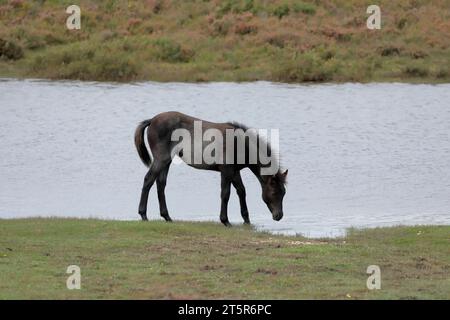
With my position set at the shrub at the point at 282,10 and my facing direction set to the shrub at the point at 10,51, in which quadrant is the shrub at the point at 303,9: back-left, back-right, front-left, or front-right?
back-left

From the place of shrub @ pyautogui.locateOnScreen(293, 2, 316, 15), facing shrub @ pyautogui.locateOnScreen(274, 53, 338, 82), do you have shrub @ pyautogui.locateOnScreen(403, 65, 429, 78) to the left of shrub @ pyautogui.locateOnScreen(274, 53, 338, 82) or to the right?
left

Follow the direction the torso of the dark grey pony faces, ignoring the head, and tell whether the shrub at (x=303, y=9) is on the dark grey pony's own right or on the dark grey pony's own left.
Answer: on the dark grey pony's own left

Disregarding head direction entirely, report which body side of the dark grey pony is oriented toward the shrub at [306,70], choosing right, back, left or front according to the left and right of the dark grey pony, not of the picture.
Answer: left

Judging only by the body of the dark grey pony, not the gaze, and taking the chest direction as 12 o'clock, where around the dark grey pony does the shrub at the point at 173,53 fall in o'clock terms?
The shrub is roughly at 9 o'clock from the dark grey pony.

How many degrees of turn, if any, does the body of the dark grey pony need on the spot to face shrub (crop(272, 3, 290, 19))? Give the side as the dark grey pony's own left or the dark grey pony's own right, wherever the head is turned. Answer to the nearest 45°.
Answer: approximately 90° to the dark grey pony's own left

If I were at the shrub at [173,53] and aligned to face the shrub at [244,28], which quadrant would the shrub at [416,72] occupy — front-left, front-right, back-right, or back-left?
front-right

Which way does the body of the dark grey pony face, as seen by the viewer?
to the viewer's right

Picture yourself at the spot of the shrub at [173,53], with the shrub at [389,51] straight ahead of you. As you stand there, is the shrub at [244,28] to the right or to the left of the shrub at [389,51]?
left

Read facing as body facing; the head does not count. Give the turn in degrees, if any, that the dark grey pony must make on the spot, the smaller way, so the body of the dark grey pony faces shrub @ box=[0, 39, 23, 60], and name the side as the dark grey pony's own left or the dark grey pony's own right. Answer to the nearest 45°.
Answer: approximately 90° to the dark grey pony's own left

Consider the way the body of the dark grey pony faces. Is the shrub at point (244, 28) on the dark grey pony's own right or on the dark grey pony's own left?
on the dark grey pony's own left
